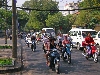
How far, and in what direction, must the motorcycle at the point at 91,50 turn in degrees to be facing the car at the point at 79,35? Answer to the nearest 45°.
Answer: approximately 135° to its left

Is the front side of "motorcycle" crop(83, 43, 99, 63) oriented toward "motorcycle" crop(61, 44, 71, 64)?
no

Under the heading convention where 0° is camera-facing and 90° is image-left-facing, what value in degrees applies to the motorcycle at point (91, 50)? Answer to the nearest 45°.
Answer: approximately 315°

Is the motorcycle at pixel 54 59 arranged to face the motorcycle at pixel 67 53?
no

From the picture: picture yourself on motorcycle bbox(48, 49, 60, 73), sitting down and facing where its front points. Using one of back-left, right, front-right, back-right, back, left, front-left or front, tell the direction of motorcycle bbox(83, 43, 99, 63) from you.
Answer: left

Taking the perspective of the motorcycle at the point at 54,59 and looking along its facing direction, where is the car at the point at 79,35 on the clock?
The car is roughly at 8 o'clock from the motorcycle.

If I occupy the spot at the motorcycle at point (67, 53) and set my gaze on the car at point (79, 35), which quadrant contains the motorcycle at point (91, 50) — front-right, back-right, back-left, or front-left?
front-right

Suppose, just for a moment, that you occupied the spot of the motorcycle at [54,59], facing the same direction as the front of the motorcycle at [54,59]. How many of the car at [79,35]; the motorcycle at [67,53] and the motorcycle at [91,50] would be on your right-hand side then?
0

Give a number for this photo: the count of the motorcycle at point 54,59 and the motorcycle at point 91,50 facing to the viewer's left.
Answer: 0

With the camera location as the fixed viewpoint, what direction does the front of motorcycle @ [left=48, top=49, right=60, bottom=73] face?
facing the viewer and to the right of the viewer

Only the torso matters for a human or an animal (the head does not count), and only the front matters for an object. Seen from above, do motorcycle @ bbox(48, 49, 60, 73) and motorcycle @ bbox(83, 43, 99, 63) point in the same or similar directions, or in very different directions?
same or similar directions

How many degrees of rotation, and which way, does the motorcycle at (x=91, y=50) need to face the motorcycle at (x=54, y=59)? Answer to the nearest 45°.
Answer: approximately 90° to its right
